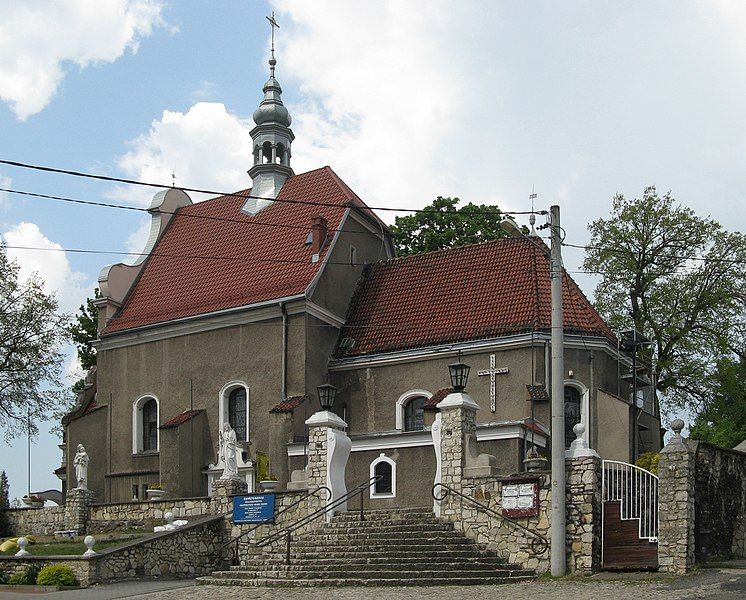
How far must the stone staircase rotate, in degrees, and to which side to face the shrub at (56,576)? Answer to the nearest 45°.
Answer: approximately 90° to its right

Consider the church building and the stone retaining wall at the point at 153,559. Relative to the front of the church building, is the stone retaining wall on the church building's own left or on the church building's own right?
on the church building's own left

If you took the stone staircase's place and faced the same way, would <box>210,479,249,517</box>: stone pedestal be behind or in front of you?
behind

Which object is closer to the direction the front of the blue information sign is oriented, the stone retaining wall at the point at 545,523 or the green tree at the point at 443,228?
the stone retaining wall

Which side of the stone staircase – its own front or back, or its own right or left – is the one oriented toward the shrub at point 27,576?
right

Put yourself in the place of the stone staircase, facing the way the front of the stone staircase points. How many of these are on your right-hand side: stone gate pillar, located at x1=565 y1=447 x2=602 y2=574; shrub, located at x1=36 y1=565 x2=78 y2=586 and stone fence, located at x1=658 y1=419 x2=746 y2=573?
1

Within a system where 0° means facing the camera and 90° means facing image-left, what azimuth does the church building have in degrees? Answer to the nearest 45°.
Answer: approximately 135°

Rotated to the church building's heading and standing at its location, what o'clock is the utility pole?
The utility pole is roughly at 7 o'clock from the church building.
